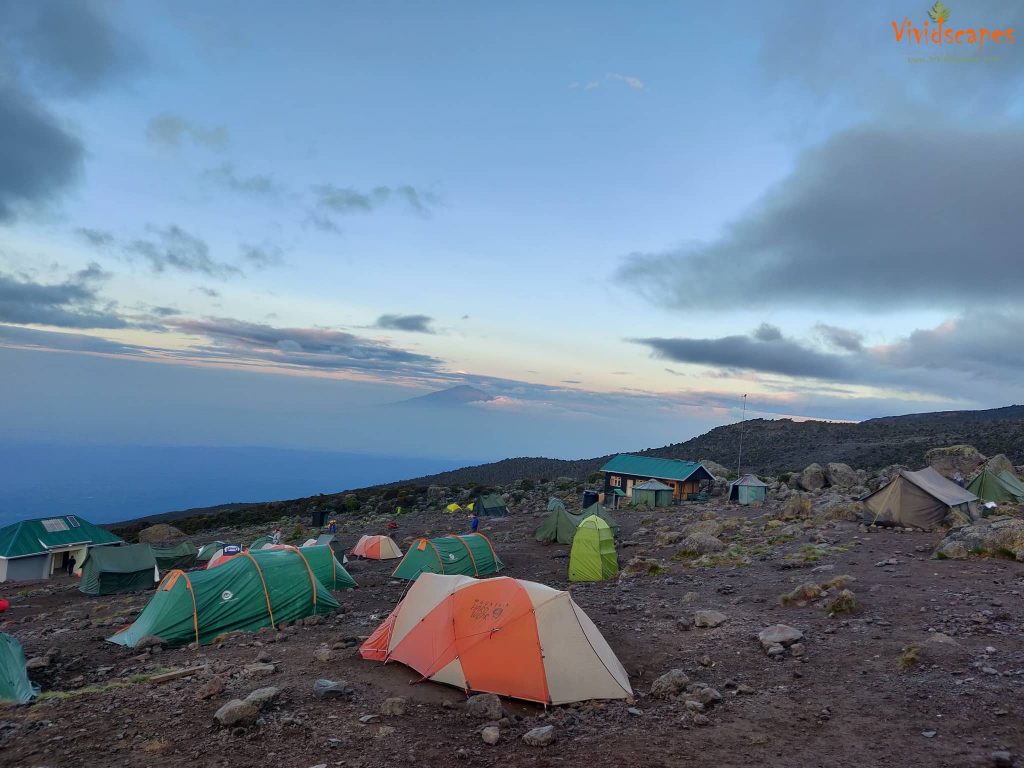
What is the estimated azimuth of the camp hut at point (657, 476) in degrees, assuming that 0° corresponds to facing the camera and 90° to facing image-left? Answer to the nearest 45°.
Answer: approximately 45°

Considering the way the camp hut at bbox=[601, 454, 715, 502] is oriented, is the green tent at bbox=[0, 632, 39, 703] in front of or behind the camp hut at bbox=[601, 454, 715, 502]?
in front

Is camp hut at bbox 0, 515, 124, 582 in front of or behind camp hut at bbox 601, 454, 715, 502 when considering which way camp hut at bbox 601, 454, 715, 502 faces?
in front

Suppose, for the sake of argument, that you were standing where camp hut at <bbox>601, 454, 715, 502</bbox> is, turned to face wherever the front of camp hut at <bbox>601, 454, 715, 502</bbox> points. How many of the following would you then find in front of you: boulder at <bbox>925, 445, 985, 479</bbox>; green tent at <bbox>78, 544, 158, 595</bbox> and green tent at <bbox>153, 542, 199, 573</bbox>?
2

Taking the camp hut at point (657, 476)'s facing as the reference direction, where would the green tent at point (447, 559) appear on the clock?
The green tent is roughly at 11 o'clock from the camp hut.

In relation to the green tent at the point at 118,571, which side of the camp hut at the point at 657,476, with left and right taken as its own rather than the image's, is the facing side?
front

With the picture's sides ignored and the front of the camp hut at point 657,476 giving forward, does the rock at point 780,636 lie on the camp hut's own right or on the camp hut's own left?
on the camp hut's own left

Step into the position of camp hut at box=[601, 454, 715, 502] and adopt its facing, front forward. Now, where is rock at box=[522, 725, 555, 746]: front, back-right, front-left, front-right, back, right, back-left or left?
front-left

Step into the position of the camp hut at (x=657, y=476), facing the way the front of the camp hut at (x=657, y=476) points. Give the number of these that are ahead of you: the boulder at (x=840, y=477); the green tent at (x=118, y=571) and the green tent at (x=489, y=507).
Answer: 2

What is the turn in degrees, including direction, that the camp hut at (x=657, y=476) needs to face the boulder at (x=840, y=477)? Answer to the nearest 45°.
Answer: approximately 135° to its left

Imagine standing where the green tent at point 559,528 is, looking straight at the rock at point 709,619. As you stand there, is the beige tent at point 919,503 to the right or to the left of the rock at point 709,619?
left

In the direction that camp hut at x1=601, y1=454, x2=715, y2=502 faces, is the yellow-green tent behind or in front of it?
in front

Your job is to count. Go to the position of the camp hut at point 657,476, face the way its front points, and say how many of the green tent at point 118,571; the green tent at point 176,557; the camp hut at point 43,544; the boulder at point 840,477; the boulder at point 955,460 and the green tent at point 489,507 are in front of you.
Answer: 4

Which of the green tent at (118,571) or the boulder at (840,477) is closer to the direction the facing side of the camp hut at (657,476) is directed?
the green tent

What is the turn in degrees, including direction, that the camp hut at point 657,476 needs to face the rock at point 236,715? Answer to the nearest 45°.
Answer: approximately 45° to its left
